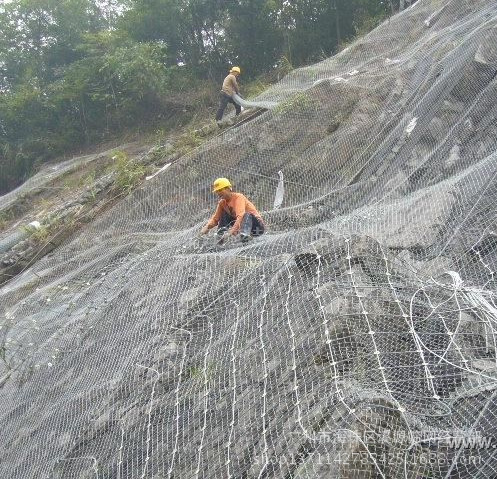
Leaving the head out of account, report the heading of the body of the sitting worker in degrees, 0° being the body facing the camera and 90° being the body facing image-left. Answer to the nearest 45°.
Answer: approximately 45°
